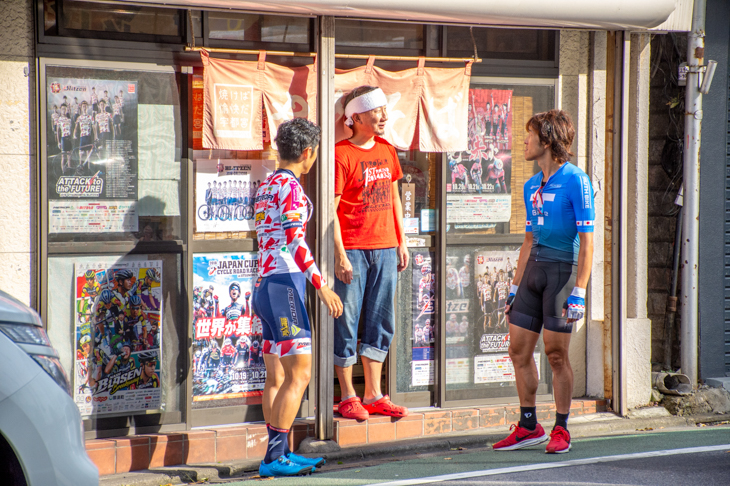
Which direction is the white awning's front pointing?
toward the camera

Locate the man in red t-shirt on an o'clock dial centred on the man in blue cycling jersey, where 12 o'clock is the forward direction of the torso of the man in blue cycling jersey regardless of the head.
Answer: The man in red t-shirt is roughly at 2 o'clock from the man in blue cycling jersey.

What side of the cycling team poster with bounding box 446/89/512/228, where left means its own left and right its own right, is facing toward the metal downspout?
left

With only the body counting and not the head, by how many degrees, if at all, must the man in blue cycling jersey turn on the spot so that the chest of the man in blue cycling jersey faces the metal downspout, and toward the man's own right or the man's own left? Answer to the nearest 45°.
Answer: approximately 180°

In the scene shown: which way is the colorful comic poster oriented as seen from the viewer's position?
toward the camera

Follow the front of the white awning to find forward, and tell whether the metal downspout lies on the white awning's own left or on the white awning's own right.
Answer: on the white awning's own left

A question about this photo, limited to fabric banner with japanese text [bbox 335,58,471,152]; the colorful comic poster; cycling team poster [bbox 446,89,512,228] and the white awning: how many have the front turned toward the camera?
4

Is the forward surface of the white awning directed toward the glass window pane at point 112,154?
no

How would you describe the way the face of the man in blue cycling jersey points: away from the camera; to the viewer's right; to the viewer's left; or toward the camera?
to the viewer's left

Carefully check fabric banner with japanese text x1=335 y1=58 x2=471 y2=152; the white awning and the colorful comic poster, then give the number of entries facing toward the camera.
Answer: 3

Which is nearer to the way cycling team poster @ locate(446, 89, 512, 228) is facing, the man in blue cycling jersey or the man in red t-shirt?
the man in blue cycling jersey

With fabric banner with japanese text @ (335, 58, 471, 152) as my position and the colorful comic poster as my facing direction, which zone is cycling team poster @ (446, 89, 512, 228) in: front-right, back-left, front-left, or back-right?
back-right

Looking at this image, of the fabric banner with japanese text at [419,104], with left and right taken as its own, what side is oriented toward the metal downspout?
left

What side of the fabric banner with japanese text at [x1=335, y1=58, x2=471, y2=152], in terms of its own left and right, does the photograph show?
front
